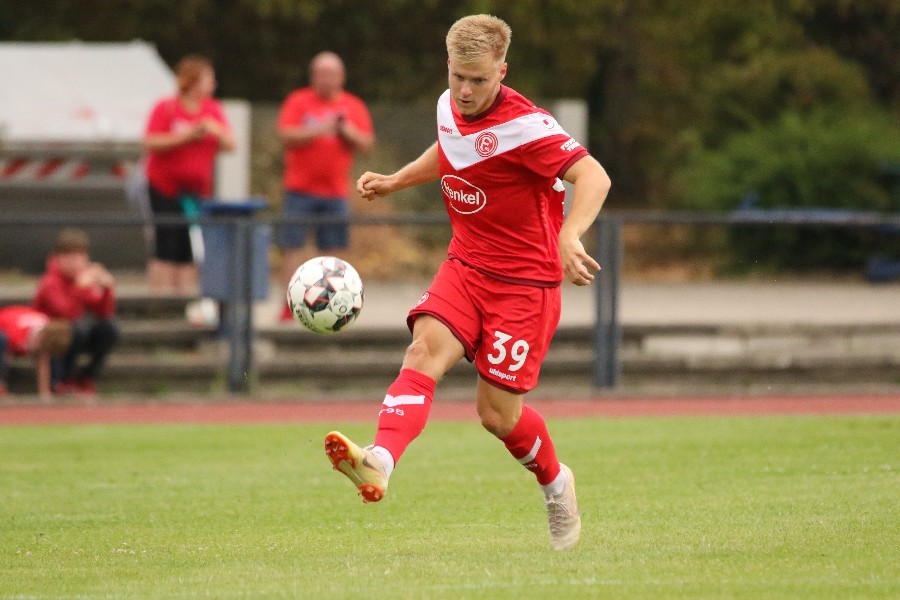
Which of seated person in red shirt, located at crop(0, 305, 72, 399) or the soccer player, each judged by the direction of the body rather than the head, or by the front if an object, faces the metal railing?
the seated person in red shirt

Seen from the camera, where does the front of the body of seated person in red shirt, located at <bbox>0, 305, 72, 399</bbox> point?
to the viewer's right

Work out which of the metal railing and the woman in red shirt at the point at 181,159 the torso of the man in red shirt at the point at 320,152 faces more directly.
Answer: the metal railing

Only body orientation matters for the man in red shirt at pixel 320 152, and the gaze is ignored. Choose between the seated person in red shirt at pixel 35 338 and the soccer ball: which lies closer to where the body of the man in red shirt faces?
the soccer ball

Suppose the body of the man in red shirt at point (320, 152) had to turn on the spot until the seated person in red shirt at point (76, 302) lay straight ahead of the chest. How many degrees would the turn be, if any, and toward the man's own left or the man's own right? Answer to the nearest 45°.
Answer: approximately 45° to the man's own right

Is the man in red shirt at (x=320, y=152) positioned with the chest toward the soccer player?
yes

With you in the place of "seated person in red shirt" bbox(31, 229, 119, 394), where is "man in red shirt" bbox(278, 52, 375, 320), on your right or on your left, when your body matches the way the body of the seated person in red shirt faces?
on your left

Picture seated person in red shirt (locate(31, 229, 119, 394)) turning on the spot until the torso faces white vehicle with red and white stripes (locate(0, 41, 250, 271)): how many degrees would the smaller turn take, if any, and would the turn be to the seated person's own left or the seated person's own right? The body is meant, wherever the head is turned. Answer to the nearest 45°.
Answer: approximately 135° to the seated person's own left

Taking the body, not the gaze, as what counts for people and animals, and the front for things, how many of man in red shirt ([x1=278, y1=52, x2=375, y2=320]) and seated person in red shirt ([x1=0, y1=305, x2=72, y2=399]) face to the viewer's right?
1
